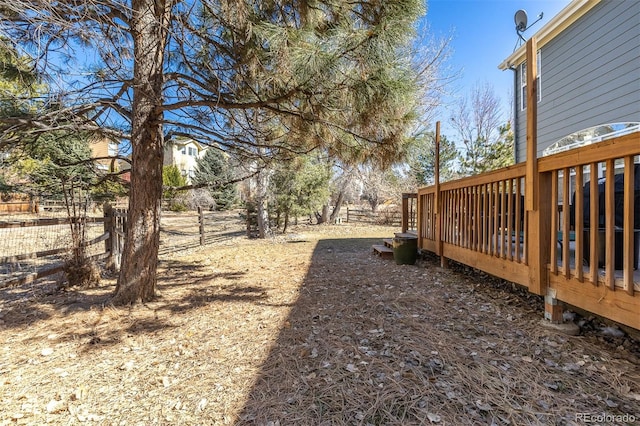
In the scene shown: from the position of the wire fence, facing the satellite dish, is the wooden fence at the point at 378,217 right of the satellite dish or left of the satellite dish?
left

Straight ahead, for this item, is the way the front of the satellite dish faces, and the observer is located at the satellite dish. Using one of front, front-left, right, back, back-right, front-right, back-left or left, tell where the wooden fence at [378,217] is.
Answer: back

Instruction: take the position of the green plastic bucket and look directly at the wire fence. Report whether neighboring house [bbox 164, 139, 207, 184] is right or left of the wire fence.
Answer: right

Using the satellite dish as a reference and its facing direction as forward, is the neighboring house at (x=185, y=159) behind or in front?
behind
